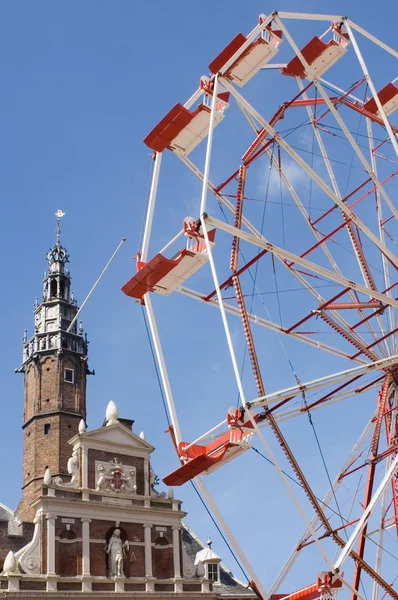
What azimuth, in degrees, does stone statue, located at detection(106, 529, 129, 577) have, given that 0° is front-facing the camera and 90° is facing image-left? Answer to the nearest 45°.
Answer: approximately 0°
